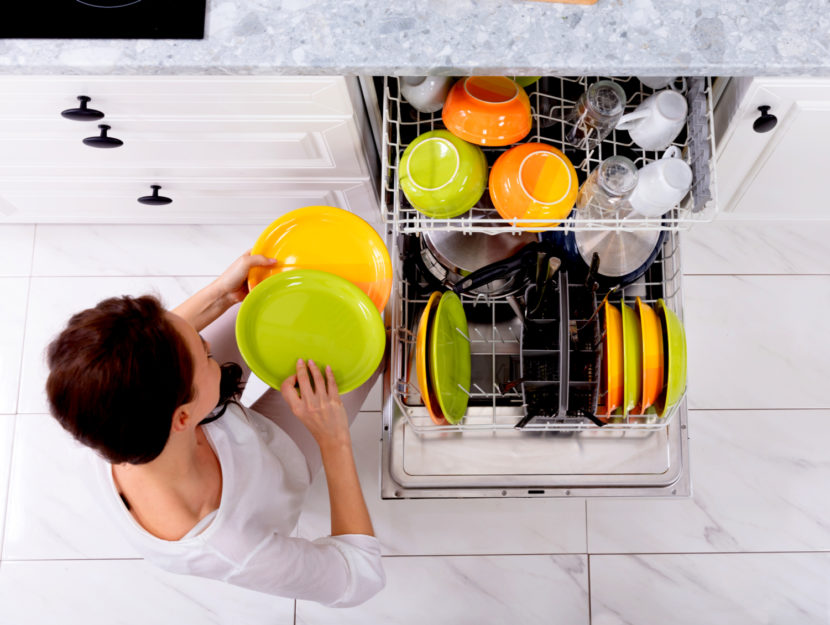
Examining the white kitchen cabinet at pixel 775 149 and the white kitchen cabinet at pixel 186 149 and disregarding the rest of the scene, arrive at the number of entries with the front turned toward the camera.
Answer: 2

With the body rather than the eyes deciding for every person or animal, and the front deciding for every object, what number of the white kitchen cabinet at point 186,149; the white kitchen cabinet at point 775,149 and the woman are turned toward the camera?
2

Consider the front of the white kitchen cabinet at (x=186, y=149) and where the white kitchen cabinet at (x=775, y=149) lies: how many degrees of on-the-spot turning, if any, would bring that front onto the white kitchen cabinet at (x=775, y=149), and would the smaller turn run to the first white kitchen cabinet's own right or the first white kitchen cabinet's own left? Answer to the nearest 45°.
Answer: approximately 90° to the first white kitchen cabinet's own left

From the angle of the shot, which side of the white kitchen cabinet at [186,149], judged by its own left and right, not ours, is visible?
front

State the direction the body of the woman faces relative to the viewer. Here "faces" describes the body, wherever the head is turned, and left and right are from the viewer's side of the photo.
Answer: facing away from the viewer and to the right of the viewer

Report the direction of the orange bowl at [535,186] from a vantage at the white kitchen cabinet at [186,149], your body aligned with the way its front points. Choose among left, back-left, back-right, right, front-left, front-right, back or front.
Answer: front-left

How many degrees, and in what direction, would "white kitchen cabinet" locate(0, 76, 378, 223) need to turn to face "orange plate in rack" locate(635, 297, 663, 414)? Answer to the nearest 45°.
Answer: approximately 45° to its left

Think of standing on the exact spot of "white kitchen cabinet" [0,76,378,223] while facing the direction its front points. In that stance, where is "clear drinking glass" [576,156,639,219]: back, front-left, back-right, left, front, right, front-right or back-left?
front-left

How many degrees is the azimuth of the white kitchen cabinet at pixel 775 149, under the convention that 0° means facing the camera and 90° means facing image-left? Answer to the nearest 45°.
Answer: approximately 0°
